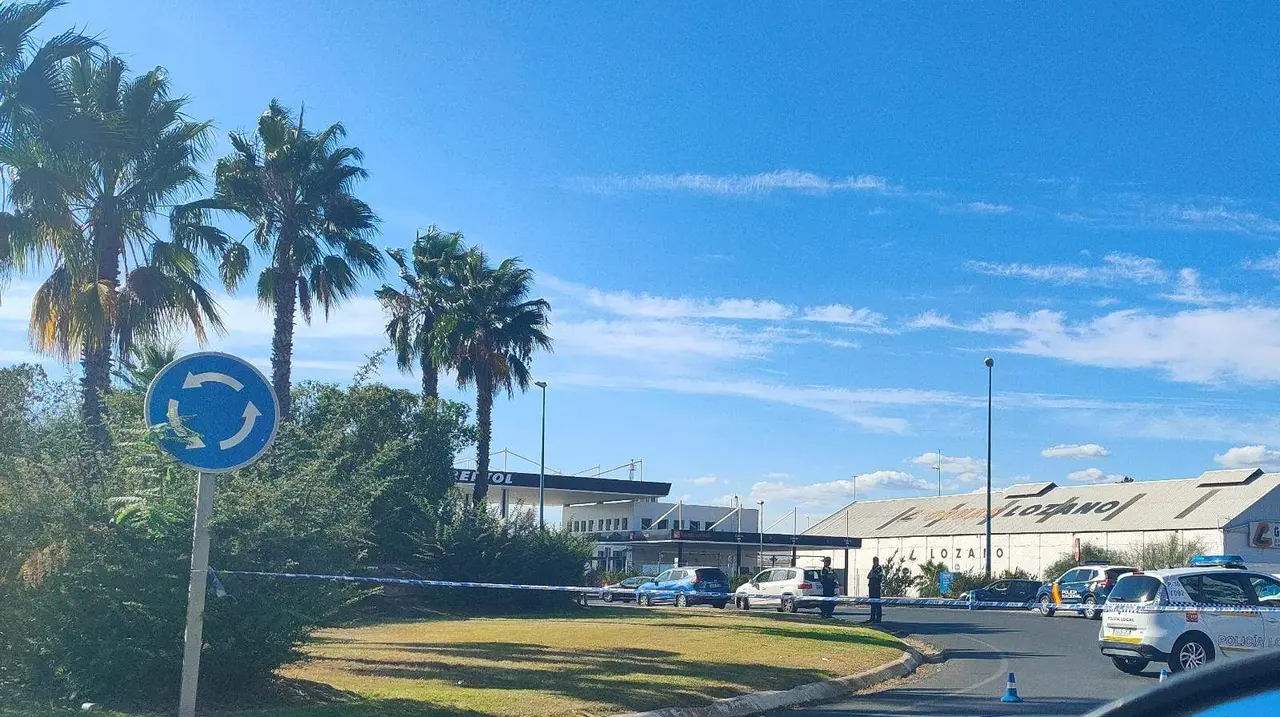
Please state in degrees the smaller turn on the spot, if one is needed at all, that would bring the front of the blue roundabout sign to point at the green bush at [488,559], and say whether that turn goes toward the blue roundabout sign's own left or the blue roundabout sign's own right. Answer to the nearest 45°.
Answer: approximately 180°

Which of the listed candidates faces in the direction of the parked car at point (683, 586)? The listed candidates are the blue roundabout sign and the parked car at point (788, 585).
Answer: the parked car at point (788, 585)

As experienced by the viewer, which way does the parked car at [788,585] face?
facing away from the viewer and to the left of the viewer

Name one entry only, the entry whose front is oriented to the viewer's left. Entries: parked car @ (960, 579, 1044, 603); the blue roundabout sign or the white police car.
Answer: the parked car

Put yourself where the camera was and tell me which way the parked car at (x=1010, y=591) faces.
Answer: facing to the left of the viewer

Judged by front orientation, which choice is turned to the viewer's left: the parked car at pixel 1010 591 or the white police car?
the parked car

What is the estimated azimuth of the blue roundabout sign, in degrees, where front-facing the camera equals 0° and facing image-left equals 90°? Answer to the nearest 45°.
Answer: approximately 0°
